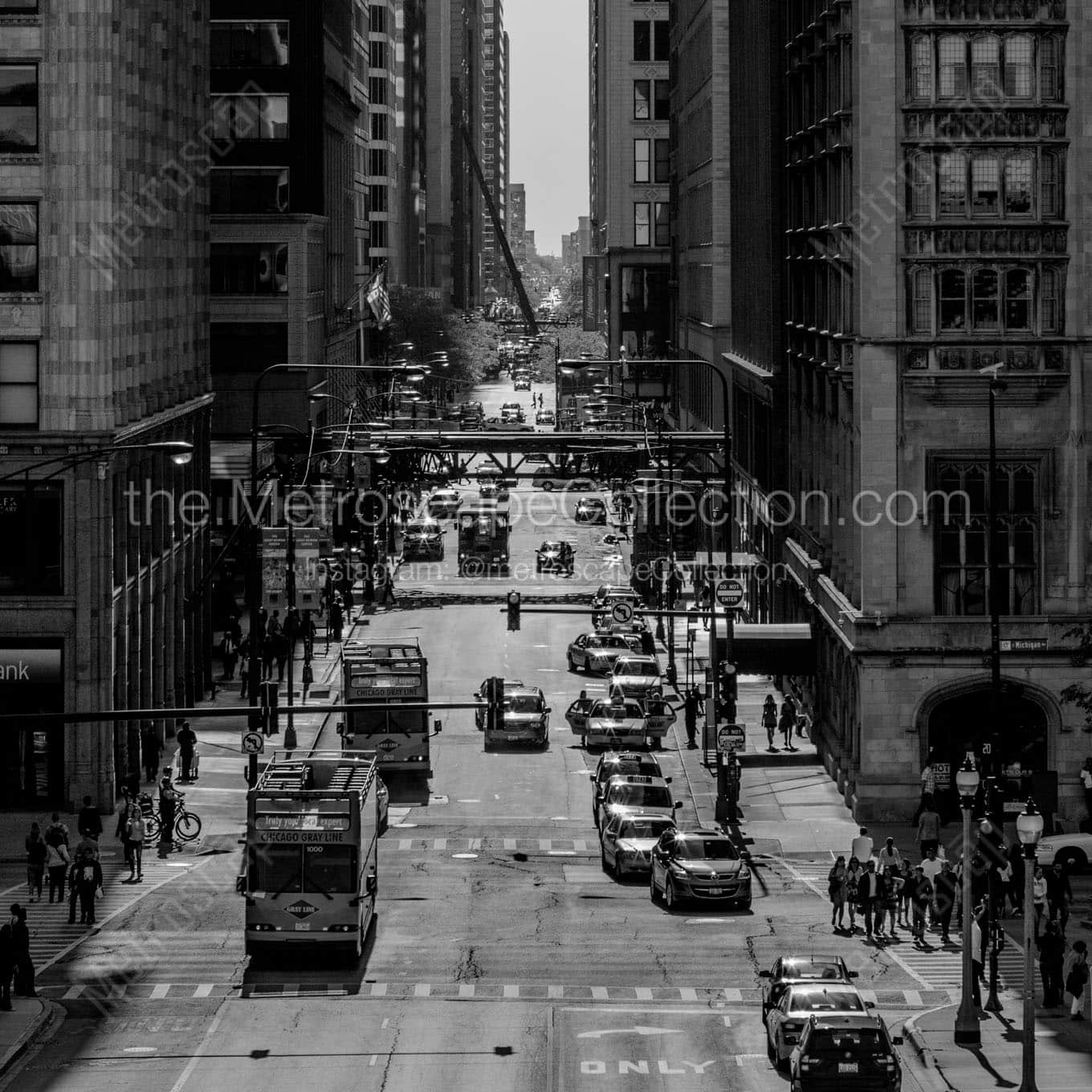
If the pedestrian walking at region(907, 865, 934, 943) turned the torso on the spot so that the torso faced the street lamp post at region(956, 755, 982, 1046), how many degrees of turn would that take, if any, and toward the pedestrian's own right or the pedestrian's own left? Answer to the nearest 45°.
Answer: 0° — they already face it

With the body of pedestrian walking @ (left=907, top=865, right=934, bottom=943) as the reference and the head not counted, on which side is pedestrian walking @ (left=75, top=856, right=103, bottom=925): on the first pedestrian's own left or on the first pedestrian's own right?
on the first pedestrian's own right

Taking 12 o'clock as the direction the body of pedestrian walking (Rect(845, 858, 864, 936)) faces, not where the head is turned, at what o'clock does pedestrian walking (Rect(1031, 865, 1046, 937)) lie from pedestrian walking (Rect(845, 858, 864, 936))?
pedestrian walking (Rect(1031, 865, 1046, 937)) is roughly at 10 o'clock from pedestrian walking (Rect(845, 858, 864, 936)).
